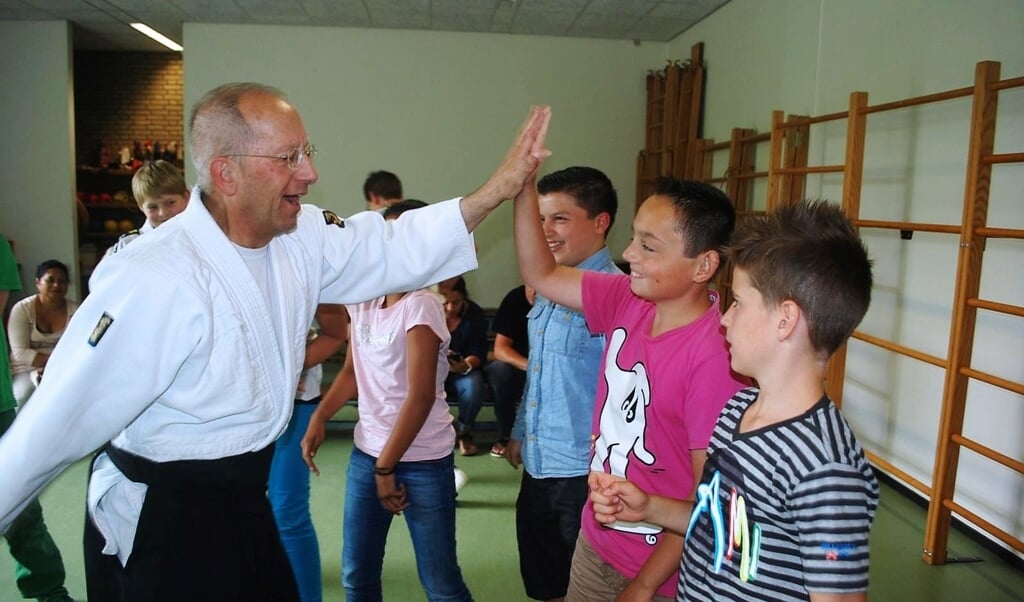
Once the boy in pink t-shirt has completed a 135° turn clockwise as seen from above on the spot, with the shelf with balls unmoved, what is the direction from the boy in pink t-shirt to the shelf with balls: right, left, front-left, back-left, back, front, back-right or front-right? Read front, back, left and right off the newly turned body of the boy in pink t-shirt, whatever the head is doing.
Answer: front-left

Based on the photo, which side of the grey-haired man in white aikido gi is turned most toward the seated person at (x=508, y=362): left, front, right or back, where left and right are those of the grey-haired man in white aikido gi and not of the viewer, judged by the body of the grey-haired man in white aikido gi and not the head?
left

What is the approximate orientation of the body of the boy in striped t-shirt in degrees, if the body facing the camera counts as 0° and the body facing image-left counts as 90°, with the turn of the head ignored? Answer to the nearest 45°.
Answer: approximately 45°

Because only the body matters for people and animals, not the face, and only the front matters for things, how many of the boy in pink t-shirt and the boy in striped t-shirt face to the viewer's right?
0

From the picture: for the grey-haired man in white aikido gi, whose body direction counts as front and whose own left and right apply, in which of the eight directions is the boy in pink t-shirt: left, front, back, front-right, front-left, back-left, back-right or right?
front-left

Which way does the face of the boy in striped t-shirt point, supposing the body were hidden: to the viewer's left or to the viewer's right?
to the viewer's left

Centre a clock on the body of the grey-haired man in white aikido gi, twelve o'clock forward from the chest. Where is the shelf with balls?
The shelf with balls is roughly at 7 o'clock from the grey-haired man in white aikido gi.

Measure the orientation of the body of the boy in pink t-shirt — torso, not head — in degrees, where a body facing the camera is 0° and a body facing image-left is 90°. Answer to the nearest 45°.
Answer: approximately 45°

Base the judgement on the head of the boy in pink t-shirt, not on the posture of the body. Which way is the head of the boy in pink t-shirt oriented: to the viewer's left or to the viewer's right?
to the viewer's left

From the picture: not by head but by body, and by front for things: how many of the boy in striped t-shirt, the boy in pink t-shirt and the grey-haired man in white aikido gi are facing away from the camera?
0

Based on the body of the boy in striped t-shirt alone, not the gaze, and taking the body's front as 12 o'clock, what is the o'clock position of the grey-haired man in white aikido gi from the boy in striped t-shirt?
The grey-haired man in white aikido gi is roughly at 1 o'clock from the boy in striped t-shirt.

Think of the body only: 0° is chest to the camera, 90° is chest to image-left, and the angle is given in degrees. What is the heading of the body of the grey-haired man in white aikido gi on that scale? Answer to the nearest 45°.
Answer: approximately 315°
